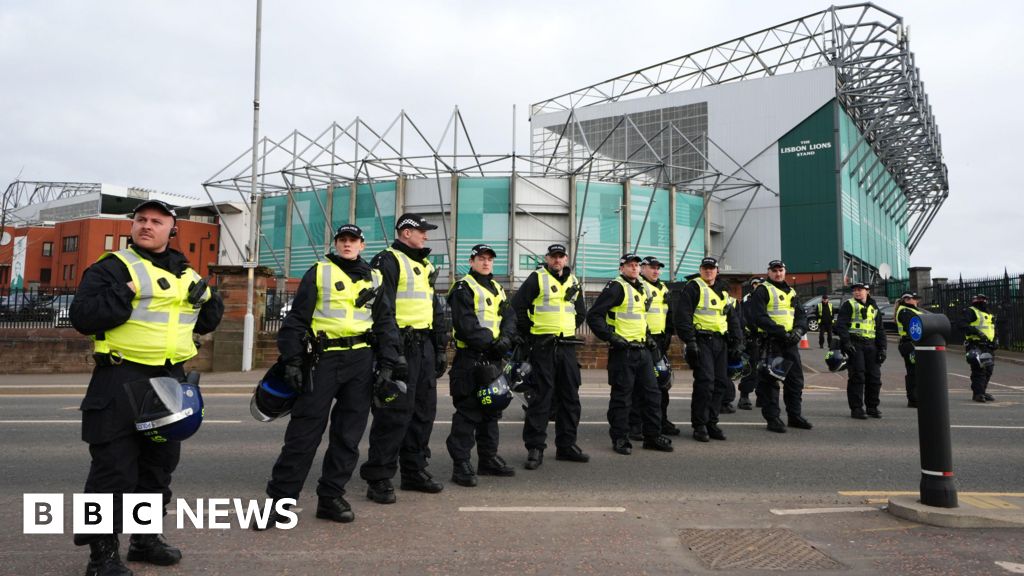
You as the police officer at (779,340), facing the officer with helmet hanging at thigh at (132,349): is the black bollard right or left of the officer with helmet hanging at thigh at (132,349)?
left

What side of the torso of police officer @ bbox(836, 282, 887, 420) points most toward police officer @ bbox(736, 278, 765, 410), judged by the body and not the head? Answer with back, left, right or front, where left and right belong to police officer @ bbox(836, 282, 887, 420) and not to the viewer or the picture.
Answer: right

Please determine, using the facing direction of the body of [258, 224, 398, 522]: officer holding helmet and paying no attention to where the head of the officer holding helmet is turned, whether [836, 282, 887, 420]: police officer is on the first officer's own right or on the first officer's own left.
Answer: on the first officer's own left

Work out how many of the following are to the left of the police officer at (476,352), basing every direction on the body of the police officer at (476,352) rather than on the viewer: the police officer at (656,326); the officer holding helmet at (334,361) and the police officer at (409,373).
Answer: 1

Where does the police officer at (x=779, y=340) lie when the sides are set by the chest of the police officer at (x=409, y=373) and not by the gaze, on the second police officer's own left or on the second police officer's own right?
on the second police officer's own left

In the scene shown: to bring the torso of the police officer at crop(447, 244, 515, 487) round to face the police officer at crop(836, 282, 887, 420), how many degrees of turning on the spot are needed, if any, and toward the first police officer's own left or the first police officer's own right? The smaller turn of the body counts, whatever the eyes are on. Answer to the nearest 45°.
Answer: approximately 90° to the first police officer's own left

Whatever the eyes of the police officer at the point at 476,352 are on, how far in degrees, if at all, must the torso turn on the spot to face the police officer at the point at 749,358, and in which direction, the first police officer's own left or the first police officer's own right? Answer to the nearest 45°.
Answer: approximately 90° to the first police officer's own left

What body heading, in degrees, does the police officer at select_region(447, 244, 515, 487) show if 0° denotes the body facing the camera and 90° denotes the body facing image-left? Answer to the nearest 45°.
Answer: approximately 315°
